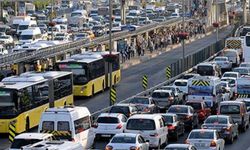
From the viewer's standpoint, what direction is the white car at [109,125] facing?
away from the camera

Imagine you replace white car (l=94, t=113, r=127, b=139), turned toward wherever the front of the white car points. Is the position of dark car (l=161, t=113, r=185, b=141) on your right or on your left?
on your right

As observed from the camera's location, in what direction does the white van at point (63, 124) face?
facing away from the viewer and to the right of the viewer

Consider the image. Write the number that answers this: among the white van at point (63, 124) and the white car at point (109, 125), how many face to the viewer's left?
0

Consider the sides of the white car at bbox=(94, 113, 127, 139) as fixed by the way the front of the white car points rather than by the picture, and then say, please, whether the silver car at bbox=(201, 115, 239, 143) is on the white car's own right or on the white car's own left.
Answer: on the white car's own right

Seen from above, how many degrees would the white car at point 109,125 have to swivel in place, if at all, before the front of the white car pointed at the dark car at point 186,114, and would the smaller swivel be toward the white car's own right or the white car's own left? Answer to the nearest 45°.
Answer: approximately 45° to the white car's own right

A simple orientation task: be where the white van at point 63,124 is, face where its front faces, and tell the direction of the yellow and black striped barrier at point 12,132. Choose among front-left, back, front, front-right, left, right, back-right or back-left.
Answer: left

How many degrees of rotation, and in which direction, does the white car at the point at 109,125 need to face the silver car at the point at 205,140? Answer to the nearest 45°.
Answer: approximately 135° to its right

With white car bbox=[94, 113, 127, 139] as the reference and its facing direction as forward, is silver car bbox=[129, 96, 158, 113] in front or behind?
in front

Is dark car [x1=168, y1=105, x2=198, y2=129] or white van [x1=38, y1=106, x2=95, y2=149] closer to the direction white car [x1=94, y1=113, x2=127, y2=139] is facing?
the dark car

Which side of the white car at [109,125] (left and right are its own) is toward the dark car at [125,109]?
front
